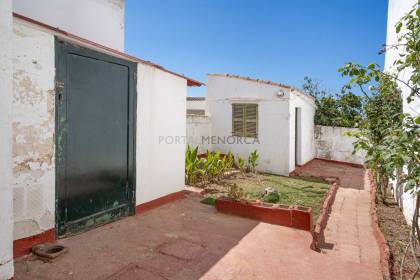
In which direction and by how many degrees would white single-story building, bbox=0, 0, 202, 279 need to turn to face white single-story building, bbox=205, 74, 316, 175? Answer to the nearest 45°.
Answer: approximately 90° to its left

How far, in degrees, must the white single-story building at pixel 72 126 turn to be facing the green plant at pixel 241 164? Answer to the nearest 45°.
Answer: approximately 90° to its left

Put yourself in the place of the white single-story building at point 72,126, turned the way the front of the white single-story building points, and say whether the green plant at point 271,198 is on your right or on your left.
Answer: on your left

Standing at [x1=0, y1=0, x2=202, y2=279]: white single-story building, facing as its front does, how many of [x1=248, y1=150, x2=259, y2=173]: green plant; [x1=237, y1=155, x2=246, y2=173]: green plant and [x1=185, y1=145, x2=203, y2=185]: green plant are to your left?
3

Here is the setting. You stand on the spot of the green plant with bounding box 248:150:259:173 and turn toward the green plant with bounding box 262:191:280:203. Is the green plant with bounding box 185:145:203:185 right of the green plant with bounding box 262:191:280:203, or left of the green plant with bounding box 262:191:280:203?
right

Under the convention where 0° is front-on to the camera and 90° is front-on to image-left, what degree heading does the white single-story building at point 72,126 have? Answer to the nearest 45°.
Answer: approximately 315°
